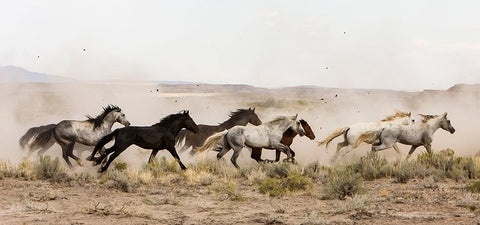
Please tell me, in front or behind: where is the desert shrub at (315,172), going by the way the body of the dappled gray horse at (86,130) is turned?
in front

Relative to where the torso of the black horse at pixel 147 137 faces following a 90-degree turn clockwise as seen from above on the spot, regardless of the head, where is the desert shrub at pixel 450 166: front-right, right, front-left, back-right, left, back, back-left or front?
left

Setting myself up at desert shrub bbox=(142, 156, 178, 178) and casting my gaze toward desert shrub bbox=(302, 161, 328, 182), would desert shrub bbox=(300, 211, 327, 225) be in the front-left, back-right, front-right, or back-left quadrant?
front-right

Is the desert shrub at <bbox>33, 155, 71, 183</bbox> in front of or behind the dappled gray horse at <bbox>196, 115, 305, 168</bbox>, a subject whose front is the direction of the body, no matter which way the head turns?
behind

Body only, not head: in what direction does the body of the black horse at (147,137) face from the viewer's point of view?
to the viewer's right

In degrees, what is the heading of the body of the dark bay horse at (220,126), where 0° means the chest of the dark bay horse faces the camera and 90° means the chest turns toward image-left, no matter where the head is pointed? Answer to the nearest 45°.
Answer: approximately 270°

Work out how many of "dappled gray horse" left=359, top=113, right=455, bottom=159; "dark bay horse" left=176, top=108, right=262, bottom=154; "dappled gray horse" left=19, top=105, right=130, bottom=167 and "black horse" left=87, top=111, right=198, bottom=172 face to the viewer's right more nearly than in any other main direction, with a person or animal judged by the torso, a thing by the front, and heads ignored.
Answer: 4

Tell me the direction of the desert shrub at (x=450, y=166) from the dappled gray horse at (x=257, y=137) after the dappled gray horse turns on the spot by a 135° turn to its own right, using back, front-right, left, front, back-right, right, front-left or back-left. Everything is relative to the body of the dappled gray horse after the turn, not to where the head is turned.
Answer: back-left

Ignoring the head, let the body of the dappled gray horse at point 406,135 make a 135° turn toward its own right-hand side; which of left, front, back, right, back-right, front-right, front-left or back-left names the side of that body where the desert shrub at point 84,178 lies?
front

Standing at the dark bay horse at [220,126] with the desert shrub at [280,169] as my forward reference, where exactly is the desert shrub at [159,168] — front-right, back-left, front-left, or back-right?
front-right

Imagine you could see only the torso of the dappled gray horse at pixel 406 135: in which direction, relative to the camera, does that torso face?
to the viewer's right

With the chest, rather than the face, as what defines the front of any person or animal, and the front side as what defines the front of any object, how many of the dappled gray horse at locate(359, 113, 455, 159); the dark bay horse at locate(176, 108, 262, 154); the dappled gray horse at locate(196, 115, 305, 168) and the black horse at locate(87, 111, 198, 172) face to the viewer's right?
4

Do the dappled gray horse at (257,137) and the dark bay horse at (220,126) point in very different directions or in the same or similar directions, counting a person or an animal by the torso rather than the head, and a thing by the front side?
same or similar directions

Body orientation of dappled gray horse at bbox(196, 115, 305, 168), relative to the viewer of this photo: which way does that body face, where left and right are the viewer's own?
facing to the right of the viewer

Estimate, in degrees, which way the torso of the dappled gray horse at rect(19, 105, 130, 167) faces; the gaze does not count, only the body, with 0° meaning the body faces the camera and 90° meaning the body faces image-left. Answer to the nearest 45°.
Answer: approximately 270°
